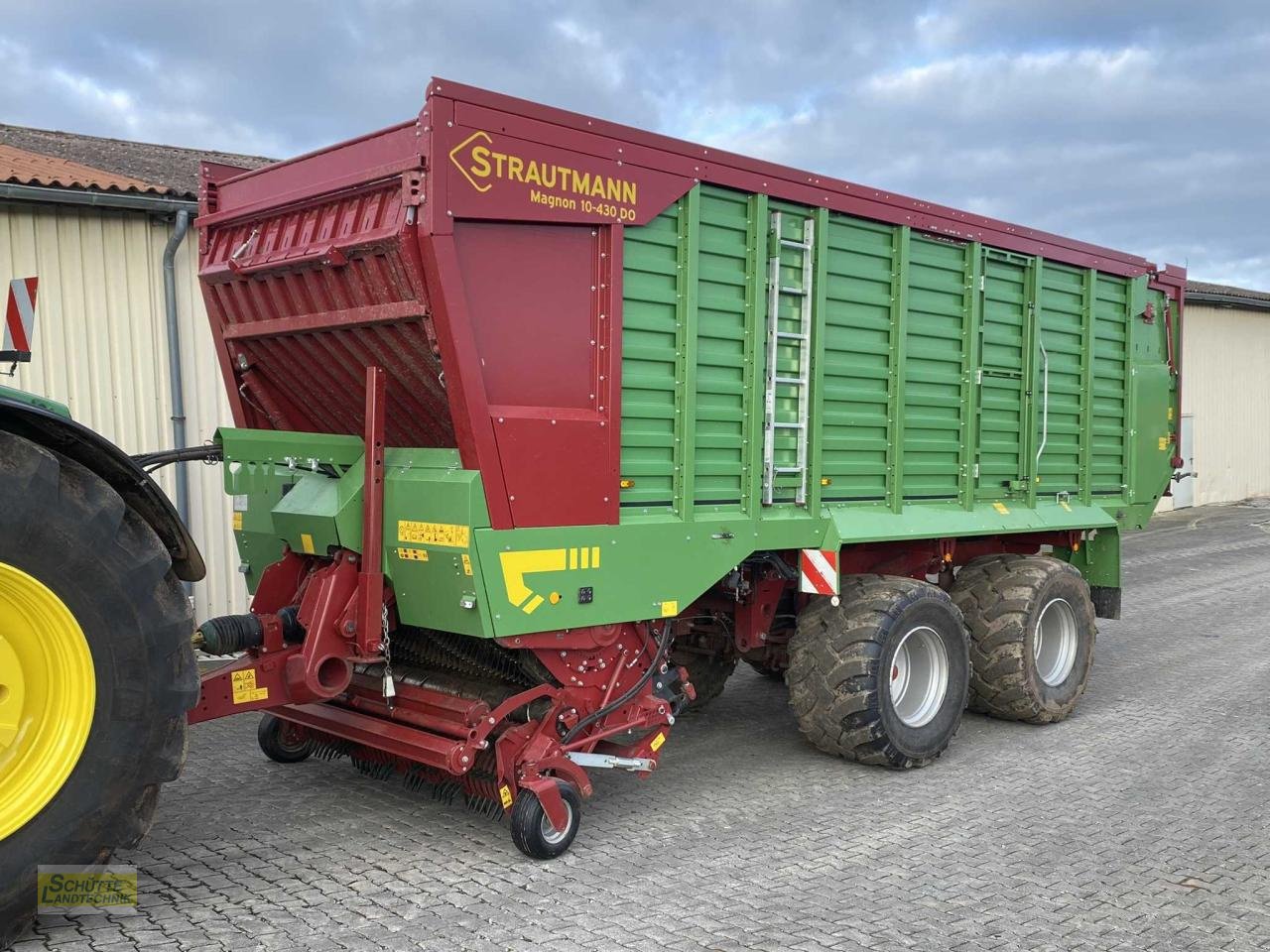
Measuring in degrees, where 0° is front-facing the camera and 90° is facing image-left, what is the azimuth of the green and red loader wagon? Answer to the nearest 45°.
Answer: approximately 45°
